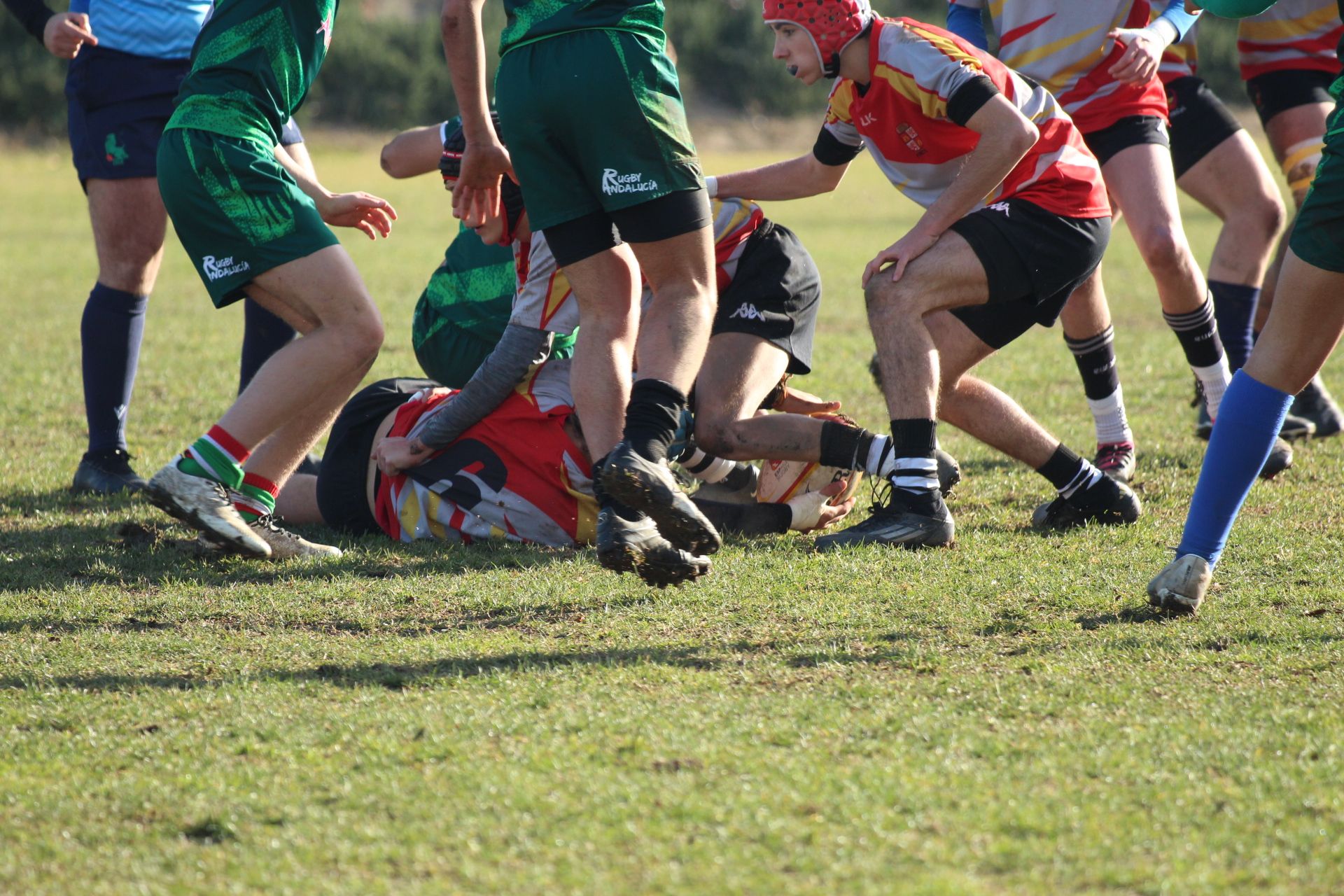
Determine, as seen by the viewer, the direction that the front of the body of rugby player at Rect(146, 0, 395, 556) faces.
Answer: to the viewer's right

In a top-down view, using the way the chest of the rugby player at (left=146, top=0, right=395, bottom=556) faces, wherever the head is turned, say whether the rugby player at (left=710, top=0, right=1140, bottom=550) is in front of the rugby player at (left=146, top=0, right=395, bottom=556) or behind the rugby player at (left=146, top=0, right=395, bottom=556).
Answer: in front

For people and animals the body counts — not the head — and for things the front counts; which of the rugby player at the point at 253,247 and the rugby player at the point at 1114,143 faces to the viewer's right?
the rugby player at the point at 253,247

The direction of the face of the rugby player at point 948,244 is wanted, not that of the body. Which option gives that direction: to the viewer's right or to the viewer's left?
to the viewer's left

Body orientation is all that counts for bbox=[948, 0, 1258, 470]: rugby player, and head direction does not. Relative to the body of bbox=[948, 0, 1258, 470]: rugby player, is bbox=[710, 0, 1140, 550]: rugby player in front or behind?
in front

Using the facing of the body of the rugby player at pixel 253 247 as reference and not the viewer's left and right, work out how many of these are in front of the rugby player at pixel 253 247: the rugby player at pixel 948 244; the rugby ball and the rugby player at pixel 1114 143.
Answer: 3

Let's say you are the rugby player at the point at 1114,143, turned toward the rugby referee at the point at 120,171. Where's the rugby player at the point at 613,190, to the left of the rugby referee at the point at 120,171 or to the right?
left
